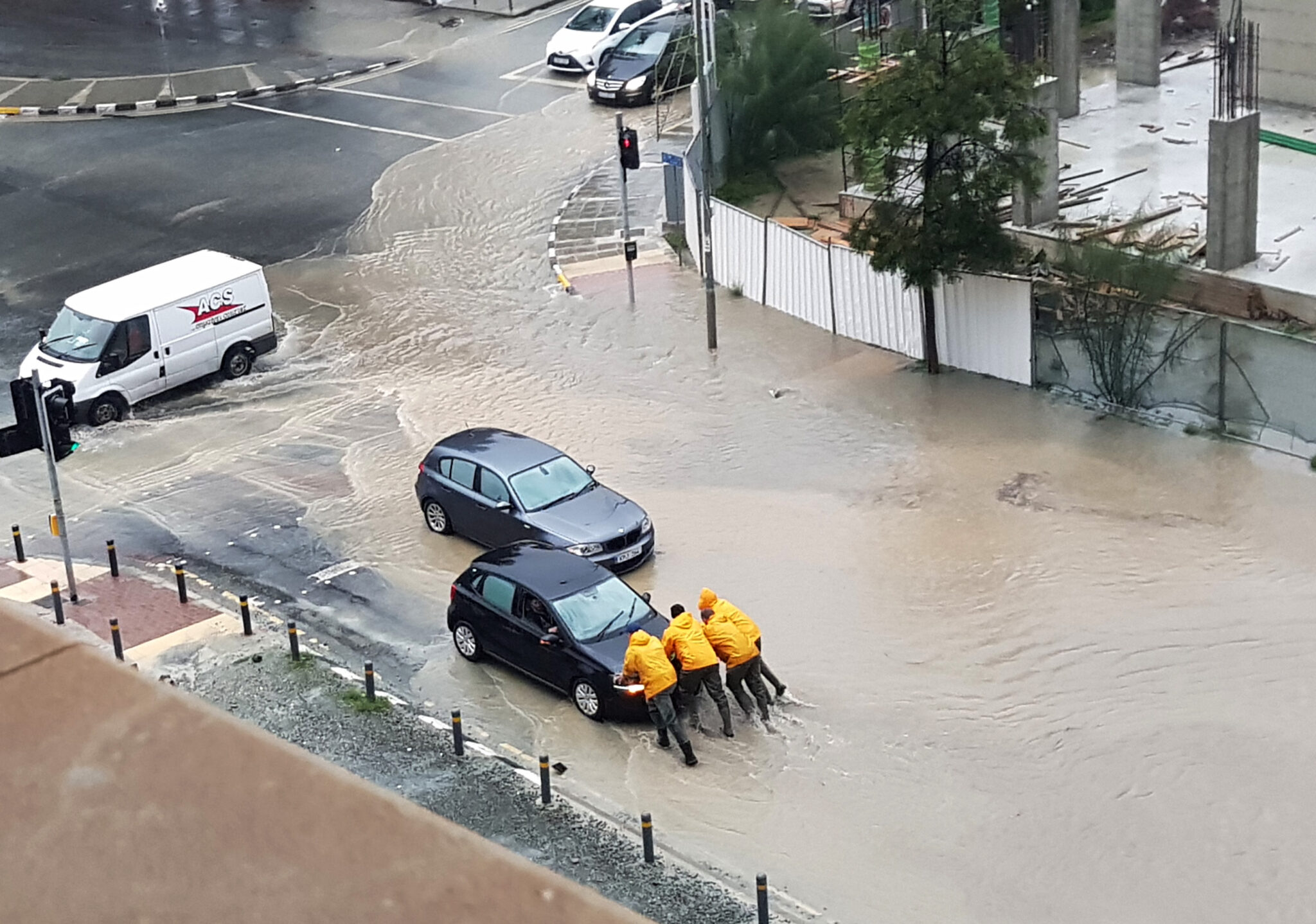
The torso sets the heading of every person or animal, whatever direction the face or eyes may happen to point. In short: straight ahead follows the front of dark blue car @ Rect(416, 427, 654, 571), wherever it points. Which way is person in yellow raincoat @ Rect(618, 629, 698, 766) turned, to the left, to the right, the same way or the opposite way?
the opposite way

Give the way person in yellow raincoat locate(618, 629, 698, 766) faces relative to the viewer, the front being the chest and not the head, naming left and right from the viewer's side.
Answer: facing away from the viewer and to the left of the viewer

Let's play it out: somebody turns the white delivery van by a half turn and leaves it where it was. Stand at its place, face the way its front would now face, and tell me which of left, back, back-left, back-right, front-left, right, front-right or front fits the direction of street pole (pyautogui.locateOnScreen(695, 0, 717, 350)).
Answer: front-right

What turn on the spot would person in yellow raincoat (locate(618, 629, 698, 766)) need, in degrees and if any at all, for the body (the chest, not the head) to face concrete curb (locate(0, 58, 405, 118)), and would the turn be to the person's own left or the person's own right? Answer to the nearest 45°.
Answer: approximately 45° to the person's own right

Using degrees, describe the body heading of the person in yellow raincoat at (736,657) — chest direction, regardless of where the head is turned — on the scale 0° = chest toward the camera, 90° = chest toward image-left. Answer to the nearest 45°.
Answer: approximately 135°

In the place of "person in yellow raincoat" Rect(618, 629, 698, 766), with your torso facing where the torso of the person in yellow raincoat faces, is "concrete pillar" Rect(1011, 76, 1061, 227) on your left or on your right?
on your right

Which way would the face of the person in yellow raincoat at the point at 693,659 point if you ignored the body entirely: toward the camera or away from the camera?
away from the camera

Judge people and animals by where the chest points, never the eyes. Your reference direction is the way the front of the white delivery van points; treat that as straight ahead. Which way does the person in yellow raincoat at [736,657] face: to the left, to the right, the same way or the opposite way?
to the right

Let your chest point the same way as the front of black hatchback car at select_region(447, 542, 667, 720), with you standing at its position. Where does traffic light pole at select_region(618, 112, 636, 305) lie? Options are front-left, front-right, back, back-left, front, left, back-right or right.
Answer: back-left
